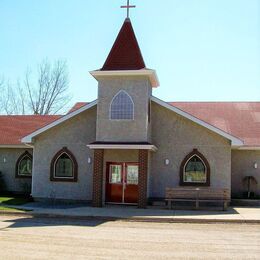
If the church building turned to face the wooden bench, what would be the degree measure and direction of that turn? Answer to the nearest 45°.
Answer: approximately 45° to its left

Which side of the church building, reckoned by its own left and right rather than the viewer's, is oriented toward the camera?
front
